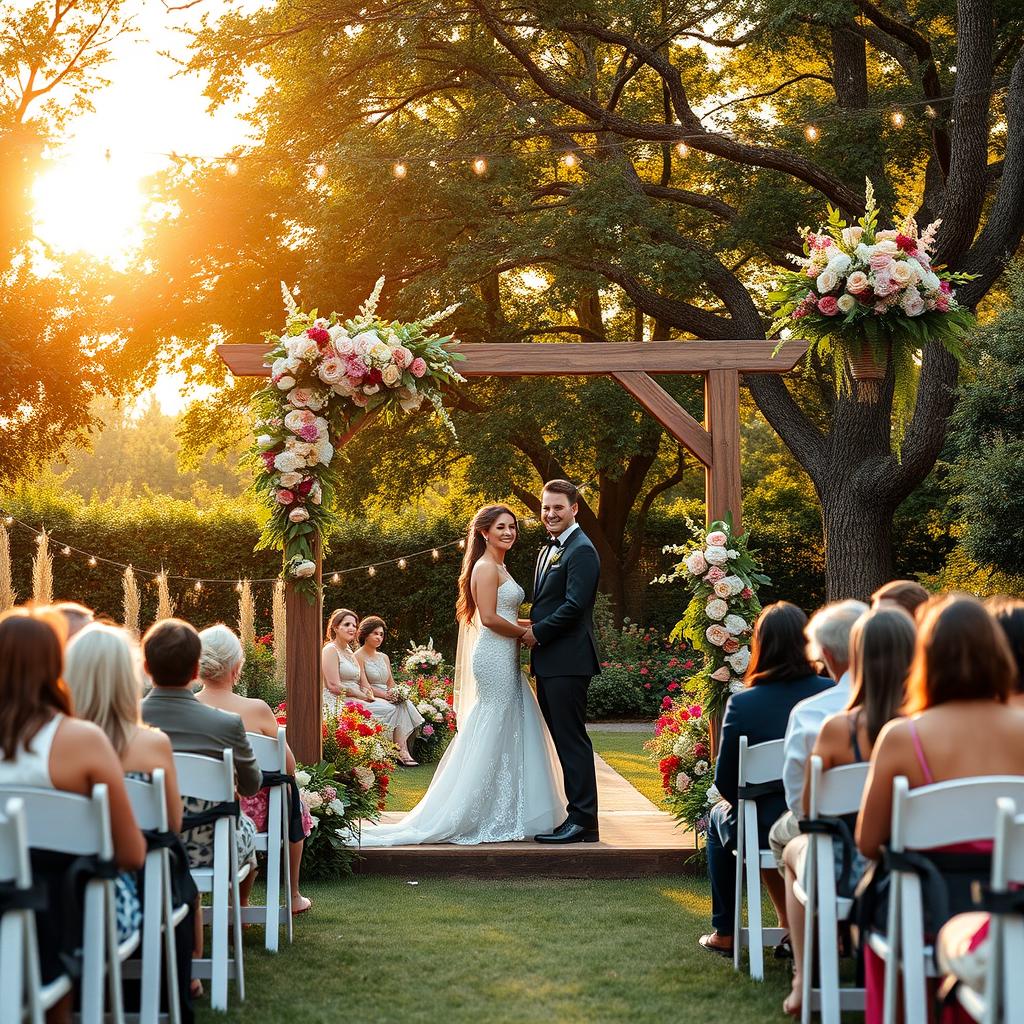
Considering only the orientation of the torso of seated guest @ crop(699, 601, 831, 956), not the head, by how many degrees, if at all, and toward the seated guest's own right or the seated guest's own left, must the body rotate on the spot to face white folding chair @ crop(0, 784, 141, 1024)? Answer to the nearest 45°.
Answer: approximately 90° to the seated guest's own left

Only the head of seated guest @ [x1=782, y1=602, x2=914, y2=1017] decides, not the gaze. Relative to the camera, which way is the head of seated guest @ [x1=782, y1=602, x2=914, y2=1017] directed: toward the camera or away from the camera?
away from the camera

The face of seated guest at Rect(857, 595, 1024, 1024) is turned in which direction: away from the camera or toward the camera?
away from the camera

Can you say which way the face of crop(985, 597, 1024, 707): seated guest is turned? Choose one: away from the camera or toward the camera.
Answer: away from the camera

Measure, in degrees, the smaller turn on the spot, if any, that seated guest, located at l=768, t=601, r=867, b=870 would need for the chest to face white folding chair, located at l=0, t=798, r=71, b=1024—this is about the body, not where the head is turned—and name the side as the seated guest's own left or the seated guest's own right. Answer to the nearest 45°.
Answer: approximately 90° to the seated guest's own left

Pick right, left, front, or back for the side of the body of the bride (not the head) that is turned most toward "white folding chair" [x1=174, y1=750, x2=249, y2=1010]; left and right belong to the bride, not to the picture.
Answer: right

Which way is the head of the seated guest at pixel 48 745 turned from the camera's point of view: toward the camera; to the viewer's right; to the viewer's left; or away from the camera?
away from the camera

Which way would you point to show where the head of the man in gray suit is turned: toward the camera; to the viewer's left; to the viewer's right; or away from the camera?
away from the camera

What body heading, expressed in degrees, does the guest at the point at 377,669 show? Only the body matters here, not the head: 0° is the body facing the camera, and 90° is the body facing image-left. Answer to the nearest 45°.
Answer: approximately 315°

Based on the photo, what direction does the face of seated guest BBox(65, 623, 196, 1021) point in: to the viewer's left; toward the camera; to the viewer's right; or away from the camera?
away from the camera

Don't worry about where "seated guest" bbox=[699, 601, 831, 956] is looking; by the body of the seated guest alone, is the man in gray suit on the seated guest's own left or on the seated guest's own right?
on the seated guest's own left

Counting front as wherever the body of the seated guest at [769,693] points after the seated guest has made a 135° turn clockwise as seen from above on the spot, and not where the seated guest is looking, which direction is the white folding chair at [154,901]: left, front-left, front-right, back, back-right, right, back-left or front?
back-right

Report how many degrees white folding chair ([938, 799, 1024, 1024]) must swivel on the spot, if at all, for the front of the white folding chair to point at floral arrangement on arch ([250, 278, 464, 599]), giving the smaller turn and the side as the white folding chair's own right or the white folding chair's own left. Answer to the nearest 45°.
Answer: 0° — it already faces it

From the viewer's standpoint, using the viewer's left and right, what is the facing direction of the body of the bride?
facing to the right of the viewer

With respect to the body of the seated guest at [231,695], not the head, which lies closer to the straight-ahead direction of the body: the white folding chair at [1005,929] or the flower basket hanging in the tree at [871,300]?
the flower basket hanging in the tree

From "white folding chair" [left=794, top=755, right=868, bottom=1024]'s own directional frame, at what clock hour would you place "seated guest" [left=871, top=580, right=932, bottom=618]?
The seated guest is roughly at 2 o'clock from the white folding chair.
